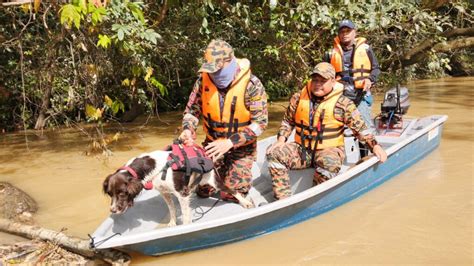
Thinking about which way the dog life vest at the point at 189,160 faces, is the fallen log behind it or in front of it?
in front

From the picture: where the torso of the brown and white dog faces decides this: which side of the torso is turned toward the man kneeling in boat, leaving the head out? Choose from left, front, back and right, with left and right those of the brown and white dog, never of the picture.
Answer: back

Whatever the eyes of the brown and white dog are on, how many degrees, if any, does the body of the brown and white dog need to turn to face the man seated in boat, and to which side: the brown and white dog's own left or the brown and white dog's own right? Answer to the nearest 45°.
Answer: approximately 180°

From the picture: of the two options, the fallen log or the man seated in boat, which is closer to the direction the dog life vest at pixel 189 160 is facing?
the fallen log

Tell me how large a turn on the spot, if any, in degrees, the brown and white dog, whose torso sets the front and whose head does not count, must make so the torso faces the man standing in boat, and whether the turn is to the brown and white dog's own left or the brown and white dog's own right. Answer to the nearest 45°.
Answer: approximately 180°

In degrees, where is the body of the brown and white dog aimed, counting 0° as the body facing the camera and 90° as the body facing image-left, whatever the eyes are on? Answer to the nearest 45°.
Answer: approximately 45°

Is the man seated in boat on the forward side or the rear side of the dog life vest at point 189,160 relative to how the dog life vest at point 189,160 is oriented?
on the rear side

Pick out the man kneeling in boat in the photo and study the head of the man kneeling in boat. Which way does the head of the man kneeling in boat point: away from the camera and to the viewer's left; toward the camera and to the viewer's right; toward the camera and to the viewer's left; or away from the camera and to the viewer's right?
toward the camera and to the viewer's left

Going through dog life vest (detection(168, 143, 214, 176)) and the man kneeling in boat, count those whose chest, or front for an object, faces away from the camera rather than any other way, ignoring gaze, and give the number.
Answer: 0

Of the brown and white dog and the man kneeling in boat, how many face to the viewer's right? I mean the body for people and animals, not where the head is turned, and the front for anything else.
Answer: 0
